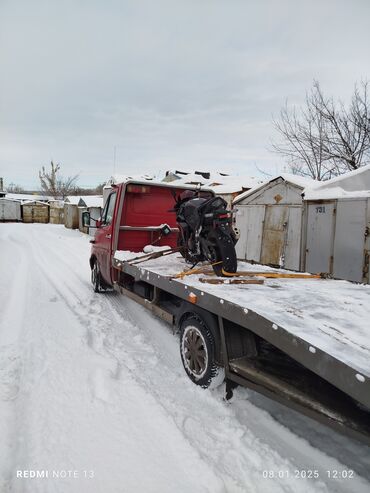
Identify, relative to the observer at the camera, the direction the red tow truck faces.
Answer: facing away from the viewer and to the left of the viewer

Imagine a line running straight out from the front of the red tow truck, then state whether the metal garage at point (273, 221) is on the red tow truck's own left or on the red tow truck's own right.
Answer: on the red tow truck's own right

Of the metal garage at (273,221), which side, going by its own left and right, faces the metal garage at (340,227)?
left

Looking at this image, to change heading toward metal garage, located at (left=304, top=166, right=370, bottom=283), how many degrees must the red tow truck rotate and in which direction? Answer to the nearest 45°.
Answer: approximately 45° to its right

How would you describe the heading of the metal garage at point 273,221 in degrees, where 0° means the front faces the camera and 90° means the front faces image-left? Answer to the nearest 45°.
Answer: approximately 45°

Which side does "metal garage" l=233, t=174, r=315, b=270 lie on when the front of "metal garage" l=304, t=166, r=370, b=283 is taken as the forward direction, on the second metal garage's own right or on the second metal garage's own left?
on the second metal garage's own right

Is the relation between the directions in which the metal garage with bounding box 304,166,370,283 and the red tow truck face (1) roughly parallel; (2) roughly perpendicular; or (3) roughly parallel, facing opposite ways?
roughly perpendicular

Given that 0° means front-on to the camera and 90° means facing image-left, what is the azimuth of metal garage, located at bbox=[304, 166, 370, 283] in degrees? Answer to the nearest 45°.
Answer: approximately 45°

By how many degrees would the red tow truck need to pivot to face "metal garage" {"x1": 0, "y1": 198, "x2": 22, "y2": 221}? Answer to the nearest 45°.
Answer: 0° — it already faces it

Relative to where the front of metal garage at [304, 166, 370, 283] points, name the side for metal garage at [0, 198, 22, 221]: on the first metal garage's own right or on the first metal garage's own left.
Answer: on the first metal garage's own right
